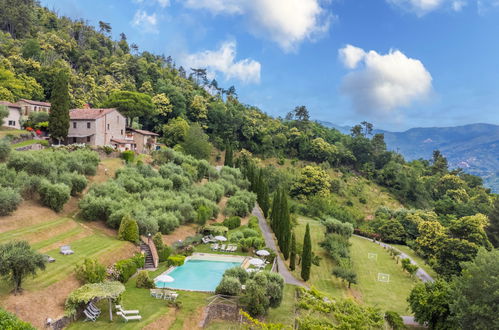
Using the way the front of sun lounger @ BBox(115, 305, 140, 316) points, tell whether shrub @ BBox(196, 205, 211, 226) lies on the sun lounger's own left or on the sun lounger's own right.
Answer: on the sun lounger's own left

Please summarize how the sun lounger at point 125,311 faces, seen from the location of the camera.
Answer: facing to the right of the viewer

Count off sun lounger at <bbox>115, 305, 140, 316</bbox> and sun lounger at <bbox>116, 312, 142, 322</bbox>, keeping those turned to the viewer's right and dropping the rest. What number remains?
2

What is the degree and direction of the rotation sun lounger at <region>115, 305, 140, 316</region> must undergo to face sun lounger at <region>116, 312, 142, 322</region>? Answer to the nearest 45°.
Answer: approximately 45° to its right

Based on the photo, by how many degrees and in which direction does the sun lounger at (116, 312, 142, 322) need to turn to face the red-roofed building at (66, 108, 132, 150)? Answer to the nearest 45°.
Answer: approximately 90° to its left

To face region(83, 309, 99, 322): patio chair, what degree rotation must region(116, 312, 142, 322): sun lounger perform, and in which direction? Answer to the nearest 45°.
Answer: approximately 180°

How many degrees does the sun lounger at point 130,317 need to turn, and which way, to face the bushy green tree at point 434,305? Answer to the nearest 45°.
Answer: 0° — it already faces it

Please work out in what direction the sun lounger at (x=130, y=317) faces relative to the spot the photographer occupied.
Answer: facing to the right of the viewer

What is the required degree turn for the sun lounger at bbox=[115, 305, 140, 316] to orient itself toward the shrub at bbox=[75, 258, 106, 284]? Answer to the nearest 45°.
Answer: approximately 135° to its left
